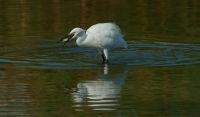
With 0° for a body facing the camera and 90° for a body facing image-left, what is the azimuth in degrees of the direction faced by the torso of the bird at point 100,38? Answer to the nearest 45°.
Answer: approximately 90°
